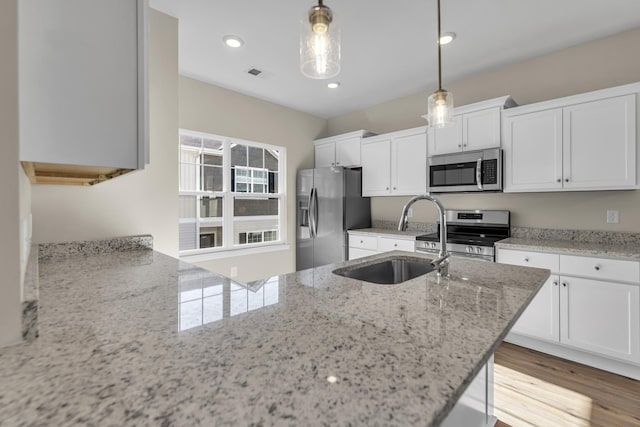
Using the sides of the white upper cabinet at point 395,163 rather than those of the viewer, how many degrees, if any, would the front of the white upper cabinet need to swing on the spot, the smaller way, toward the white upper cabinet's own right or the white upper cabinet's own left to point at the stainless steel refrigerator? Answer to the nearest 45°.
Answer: approximately 45° to the white upper cabinet's own right

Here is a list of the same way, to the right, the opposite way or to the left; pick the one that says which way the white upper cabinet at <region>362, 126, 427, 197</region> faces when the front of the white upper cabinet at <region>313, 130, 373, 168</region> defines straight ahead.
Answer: the same way

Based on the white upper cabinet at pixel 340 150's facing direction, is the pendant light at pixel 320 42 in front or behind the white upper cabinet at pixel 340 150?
in front

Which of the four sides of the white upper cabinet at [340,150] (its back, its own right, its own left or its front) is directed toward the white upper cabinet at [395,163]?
left

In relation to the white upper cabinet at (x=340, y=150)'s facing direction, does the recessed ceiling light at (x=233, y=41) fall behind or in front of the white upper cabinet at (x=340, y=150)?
in front

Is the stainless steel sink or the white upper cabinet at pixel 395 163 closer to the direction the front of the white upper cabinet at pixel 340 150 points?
the stainless steel sink

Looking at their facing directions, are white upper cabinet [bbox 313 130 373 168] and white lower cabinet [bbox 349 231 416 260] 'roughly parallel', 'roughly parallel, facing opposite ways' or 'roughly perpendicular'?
roughly parallel

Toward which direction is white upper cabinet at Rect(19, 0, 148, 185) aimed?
to the viewer's right

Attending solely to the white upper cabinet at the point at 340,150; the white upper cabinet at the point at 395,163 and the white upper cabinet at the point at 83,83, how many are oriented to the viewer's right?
1

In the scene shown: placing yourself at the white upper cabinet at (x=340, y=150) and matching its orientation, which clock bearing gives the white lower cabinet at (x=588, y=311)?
The white lower cabinet is roughly at 9 o'clock from the white upper cabinet.

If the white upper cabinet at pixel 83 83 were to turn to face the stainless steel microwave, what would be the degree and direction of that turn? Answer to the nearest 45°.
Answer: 0° — it already faces it

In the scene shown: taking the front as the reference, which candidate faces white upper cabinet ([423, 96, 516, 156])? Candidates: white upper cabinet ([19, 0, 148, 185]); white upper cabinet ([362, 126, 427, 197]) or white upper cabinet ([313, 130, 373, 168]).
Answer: white upper cabinet ([19, 0, 148, 185])

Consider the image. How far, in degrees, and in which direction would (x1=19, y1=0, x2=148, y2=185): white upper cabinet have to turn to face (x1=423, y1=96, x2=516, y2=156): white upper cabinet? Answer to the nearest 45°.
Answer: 0° — it already faces it

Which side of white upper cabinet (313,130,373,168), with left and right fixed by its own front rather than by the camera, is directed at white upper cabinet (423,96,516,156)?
left
